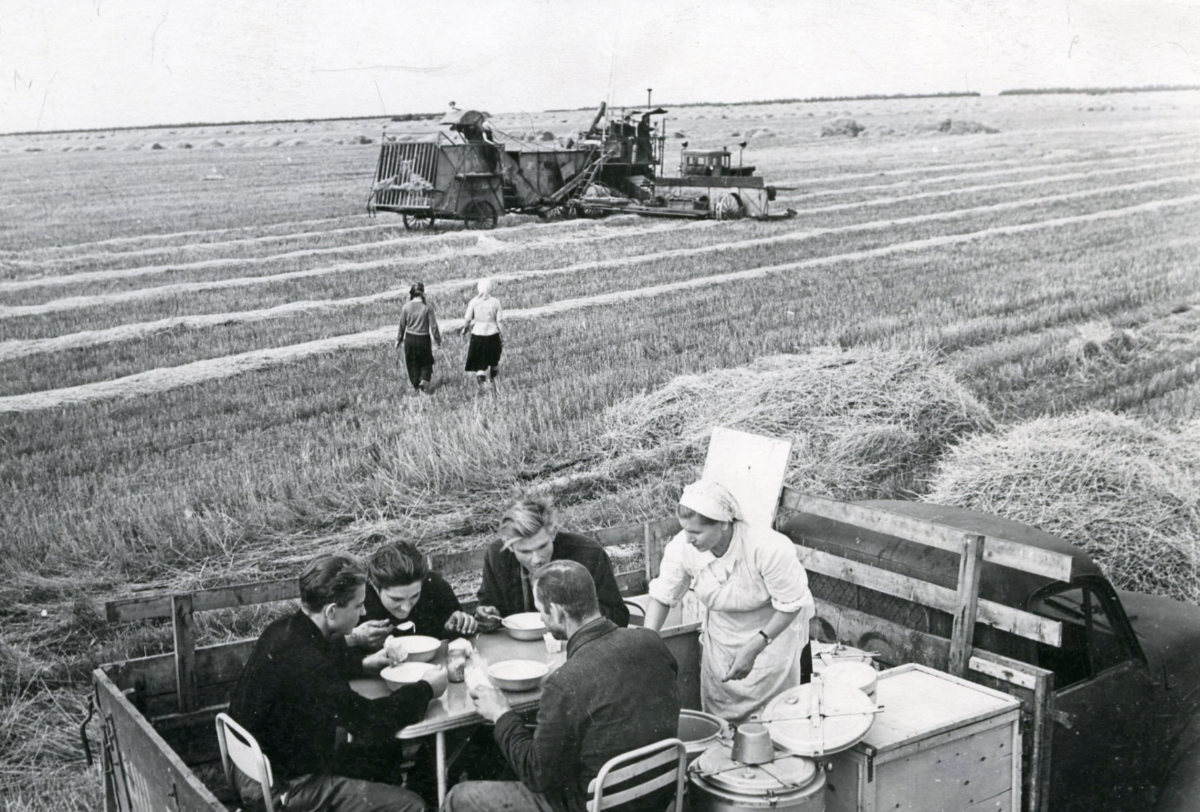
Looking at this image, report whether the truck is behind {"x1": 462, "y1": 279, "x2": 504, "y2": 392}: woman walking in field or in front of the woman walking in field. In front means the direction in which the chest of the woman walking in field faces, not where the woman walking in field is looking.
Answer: behind

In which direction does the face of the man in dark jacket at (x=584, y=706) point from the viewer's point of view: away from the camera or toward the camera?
away from the camera

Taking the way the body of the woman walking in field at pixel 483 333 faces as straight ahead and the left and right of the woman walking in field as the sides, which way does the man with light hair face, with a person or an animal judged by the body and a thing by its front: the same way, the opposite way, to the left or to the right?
the opposite way

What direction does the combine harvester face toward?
to the viewer's right

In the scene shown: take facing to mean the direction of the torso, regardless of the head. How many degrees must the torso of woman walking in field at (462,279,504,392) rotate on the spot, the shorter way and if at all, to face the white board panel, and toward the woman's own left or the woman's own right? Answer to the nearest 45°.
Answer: approximately 180°

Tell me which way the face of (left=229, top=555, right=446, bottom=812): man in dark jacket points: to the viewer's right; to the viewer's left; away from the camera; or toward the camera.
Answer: to the viewer's right

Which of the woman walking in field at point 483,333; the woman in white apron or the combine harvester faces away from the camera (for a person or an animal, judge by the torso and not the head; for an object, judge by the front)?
the woman walking in field

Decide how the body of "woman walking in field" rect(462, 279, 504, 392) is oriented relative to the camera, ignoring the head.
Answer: away from the camera

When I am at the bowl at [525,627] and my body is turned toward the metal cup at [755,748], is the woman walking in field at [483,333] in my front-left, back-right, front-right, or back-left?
back-left

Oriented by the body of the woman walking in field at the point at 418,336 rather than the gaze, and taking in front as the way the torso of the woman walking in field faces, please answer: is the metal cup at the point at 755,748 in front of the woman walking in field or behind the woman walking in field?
behind

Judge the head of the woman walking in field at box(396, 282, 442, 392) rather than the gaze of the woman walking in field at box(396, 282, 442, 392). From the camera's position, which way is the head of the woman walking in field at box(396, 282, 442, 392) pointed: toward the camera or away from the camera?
away from the camera

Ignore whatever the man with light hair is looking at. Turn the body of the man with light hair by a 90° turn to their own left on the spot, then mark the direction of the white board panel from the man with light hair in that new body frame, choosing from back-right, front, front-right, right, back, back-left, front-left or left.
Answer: front-left

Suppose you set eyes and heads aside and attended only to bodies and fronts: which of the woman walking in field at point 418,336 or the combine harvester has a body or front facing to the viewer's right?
the combine harvester

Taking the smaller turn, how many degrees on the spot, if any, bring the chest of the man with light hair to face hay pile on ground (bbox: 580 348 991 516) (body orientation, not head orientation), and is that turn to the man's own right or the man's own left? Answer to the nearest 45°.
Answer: approximately 135° to the man's own left

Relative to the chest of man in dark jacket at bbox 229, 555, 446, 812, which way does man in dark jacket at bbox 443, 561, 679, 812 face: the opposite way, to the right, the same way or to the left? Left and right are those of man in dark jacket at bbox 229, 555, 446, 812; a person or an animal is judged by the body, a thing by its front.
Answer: to the left

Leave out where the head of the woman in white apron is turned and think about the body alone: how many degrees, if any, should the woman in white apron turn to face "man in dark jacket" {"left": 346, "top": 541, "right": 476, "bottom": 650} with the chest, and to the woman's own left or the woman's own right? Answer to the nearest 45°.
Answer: approximately 45° to the woman's own right

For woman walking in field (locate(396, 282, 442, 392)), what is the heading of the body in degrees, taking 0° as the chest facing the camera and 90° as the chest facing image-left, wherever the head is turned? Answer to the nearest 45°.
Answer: approximately 180°

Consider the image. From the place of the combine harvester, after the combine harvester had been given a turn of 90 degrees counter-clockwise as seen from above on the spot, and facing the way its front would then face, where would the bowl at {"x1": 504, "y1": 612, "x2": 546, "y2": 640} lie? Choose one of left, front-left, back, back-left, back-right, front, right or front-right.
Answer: back
